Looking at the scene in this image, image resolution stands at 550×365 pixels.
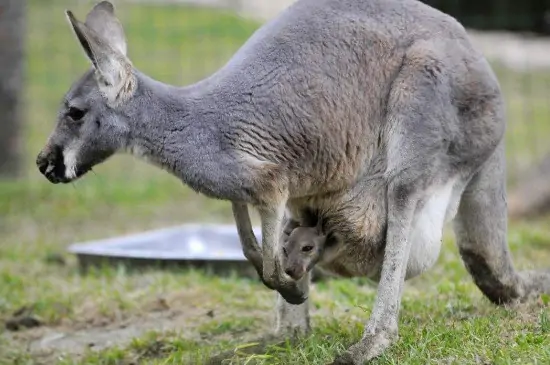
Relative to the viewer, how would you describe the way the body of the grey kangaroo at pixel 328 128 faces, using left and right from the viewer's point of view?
facing to the left of the viewer
